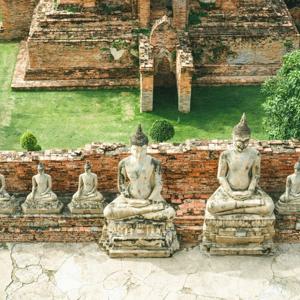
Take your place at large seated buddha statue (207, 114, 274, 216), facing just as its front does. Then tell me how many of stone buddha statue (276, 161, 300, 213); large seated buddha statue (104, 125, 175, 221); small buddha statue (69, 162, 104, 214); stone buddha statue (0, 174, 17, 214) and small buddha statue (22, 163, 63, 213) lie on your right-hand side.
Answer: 4

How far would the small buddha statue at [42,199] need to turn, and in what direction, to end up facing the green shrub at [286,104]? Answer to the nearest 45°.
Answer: approximately 90° to its left

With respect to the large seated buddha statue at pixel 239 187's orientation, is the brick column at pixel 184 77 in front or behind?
behind

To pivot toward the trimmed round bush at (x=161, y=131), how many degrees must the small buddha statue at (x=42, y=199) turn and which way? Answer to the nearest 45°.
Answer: approximately 135° to its left

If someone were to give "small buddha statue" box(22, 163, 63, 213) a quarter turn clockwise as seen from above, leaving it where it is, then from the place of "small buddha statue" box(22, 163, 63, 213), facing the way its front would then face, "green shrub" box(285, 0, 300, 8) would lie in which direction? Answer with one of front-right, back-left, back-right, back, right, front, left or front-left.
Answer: back-right

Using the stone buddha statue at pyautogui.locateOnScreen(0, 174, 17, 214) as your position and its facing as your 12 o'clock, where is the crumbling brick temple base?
The crumbling brick temple base is roughly at 7 o'clock from the stone buddha statue.

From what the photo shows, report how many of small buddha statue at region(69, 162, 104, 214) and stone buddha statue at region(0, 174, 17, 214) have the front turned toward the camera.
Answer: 2

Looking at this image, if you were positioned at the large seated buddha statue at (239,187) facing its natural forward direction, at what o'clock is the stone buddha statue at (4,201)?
The stone buddha statue is roughly at 3 o'clock from the large seated buddha statue.

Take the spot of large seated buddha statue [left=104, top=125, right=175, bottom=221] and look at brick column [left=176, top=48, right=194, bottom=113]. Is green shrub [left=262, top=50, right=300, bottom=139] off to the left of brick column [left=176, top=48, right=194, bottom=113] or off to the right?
right

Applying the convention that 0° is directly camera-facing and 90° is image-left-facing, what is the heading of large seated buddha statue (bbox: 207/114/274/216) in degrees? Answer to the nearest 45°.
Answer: approximately 0°
